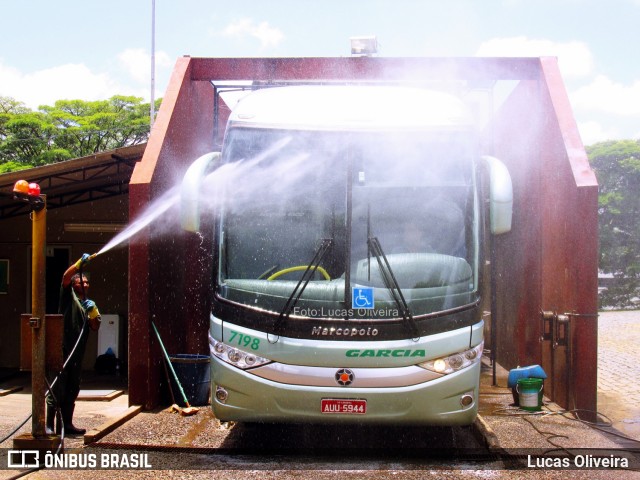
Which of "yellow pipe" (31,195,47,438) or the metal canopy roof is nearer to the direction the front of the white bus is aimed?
the yellow pipe

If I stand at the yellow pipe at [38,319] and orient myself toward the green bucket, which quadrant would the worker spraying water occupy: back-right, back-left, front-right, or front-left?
front-left

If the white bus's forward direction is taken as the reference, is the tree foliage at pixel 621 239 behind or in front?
behind

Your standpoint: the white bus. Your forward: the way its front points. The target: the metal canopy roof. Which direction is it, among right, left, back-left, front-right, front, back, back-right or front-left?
back-right

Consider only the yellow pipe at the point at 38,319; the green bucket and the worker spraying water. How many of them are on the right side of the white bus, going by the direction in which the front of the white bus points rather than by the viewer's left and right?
2

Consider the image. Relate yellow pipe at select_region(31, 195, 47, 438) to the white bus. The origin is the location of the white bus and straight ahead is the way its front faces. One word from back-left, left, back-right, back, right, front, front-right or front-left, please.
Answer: right

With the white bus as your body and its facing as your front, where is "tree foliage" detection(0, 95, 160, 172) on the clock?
The tree foliage is roughly at 5 o'clock from the white bus.

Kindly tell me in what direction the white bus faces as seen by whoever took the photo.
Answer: facing the viewer

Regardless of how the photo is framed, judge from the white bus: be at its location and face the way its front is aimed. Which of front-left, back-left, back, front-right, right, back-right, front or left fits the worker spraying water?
right
